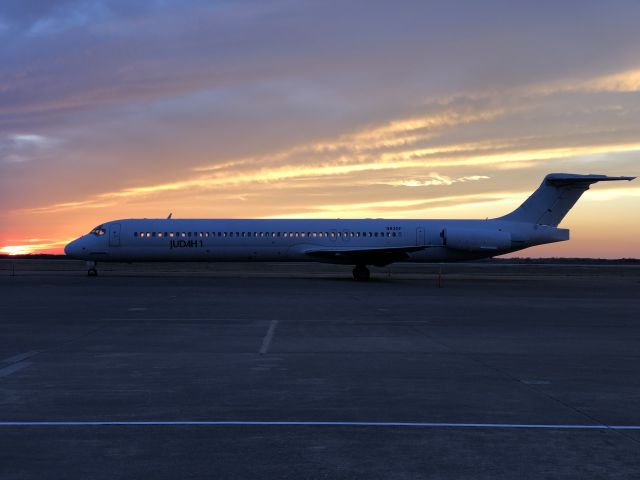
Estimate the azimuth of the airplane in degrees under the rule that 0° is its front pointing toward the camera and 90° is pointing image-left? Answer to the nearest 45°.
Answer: approximately 90°
